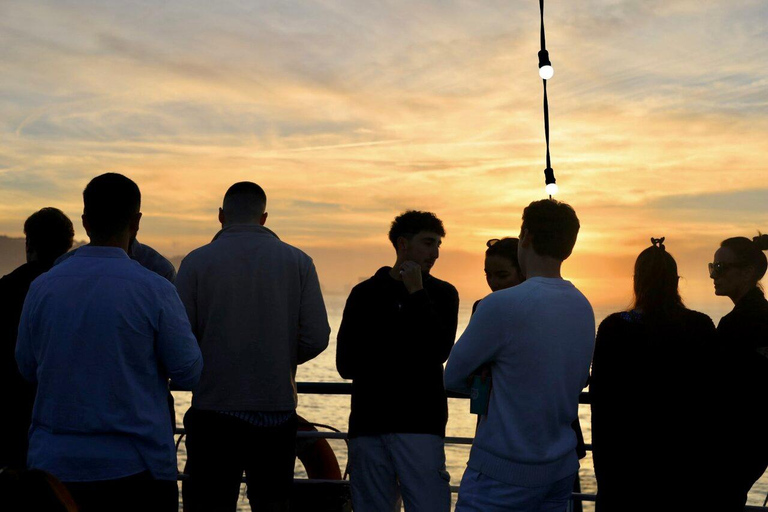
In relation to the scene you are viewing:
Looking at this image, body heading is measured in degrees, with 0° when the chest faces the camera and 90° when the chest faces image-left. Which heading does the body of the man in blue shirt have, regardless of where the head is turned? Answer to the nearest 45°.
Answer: approximately 180°

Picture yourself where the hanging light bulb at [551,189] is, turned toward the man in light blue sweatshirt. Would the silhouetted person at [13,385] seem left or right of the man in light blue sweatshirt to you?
right

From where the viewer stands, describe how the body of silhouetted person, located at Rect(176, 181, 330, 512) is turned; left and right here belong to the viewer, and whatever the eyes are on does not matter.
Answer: facing away from the viewer

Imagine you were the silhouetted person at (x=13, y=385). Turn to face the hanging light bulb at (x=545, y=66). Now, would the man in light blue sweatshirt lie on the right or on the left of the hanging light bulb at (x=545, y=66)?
right

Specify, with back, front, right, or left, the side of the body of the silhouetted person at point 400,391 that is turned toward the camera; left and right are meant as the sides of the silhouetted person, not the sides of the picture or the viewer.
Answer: front

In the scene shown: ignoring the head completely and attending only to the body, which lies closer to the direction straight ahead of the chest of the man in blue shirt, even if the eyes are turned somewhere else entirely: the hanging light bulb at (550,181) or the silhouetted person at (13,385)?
the silhouetted person

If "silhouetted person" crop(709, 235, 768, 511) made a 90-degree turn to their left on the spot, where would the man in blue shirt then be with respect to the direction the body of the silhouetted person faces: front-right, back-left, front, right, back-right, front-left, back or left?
front-right

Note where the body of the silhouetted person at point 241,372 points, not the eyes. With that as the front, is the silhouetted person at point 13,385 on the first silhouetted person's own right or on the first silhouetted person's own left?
on the first silhouetted person's own left

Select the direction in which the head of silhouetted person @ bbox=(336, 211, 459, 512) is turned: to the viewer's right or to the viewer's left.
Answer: to the viewer's right

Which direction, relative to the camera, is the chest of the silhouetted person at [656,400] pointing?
away from the camera

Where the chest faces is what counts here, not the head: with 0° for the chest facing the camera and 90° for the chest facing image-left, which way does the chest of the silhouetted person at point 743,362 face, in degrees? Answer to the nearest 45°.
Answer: approximately 90°

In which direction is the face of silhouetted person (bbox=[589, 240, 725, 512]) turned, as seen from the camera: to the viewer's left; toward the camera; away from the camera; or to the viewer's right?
away from the camera

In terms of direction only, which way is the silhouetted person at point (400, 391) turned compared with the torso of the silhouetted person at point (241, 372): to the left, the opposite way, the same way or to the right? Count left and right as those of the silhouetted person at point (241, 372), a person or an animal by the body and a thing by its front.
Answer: the opposite way

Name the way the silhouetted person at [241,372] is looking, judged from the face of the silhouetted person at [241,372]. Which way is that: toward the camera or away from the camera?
away from the camera
